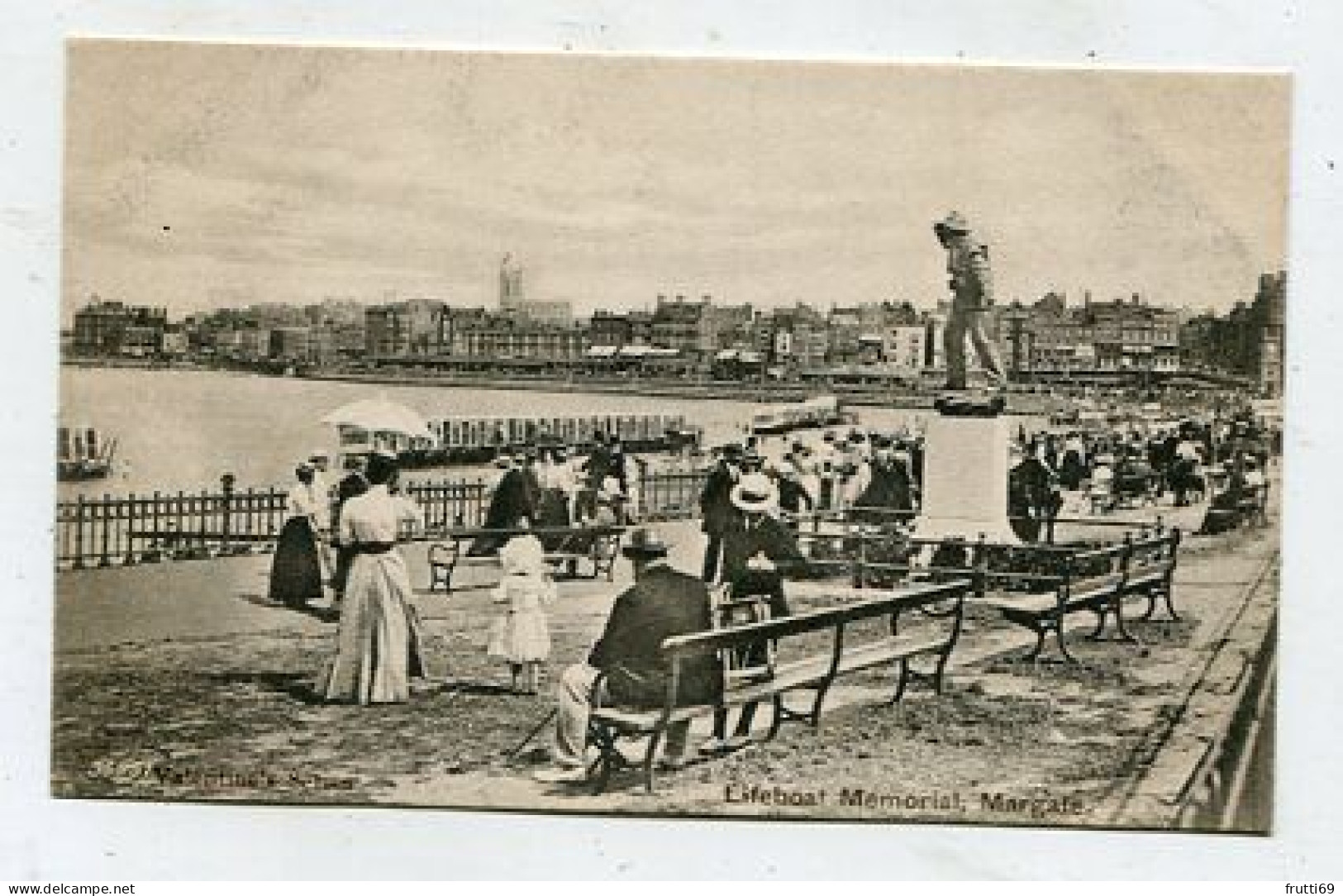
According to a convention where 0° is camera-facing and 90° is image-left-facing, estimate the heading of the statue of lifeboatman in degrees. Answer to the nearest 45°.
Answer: approximately 90°

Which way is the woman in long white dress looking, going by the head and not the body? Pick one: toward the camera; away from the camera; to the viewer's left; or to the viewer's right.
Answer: away from the camera

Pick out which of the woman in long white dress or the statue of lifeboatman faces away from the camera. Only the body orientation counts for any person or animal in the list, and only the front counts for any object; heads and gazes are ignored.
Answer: the woman in long white dress

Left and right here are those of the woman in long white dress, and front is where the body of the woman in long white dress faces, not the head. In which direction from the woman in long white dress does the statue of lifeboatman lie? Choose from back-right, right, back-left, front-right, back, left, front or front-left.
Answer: right

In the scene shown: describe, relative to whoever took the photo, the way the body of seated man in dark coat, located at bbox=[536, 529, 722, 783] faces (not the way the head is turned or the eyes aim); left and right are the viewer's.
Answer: facing away from the viewer and to the left of the viewer

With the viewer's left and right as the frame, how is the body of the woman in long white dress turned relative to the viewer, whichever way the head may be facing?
facing away from the viewer

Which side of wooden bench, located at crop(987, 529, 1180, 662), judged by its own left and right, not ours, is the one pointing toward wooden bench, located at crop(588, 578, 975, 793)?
left

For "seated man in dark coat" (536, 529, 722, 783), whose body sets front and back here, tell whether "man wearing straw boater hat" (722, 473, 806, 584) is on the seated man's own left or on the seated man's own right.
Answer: on the seated man's own right

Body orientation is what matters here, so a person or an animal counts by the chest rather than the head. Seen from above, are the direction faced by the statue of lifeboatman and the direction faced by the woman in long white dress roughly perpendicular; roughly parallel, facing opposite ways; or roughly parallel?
roughly perpendicular

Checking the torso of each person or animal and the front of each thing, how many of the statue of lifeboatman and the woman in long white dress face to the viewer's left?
1

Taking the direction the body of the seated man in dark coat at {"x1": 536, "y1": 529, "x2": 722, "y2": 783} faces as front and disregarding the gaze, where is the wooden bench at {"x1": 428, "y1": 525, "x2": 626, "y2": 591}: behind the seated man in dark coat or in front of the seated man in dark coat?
in front
